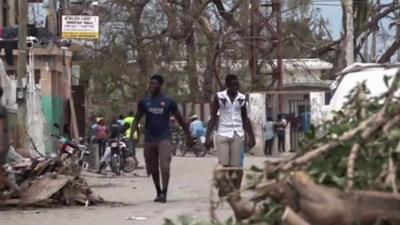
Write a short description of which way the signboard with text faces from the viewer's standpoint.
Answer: facing the viewer

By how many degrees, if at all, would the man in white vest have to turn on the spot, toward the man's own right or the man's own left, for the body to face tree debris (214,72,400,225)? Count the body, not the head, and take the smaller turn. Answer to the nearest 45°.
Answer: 0° — they already face it

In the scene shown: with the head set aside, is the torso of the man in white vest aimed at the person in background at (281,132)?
no

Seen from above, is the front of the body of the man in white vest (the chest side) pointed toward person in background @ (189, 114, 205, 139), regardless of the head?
no

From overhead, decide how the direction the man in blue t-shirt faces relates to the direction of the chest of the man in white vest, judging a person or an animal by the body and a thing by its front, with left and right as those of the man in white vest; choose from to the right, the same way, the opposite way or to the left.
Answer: the same way

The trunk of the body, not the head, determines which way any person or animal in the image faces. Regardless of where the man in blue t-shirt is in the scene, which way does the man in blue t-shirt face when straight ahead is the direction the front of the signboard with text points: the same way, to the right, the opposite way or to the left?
the same way

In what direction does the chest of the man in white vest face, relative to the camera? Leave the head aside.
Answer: toward the camera

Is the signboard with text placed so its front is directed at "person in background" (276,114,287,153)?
no

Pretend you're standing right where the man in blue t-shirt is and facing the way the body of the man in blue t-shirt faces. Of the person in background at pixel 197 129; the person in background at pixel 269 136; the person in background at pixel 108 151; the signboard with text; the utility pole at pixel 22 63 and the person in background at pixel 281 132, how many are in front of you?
0

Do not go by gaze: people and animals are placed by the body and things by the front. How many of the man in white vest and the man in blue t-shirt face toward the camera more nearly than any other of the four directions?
2

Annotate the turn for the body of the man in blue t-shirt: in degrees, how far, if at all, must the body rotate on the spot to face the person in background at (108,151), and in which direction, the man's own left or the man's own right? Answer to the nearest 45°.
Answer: approximately 180°

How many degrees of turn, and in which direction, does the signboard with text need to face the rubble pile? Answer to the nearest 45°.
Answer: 0° — it already faces it

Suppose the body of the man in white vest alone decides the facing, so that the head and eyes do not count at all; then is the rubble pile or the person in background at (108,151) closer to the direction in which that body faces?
the rubble pile
